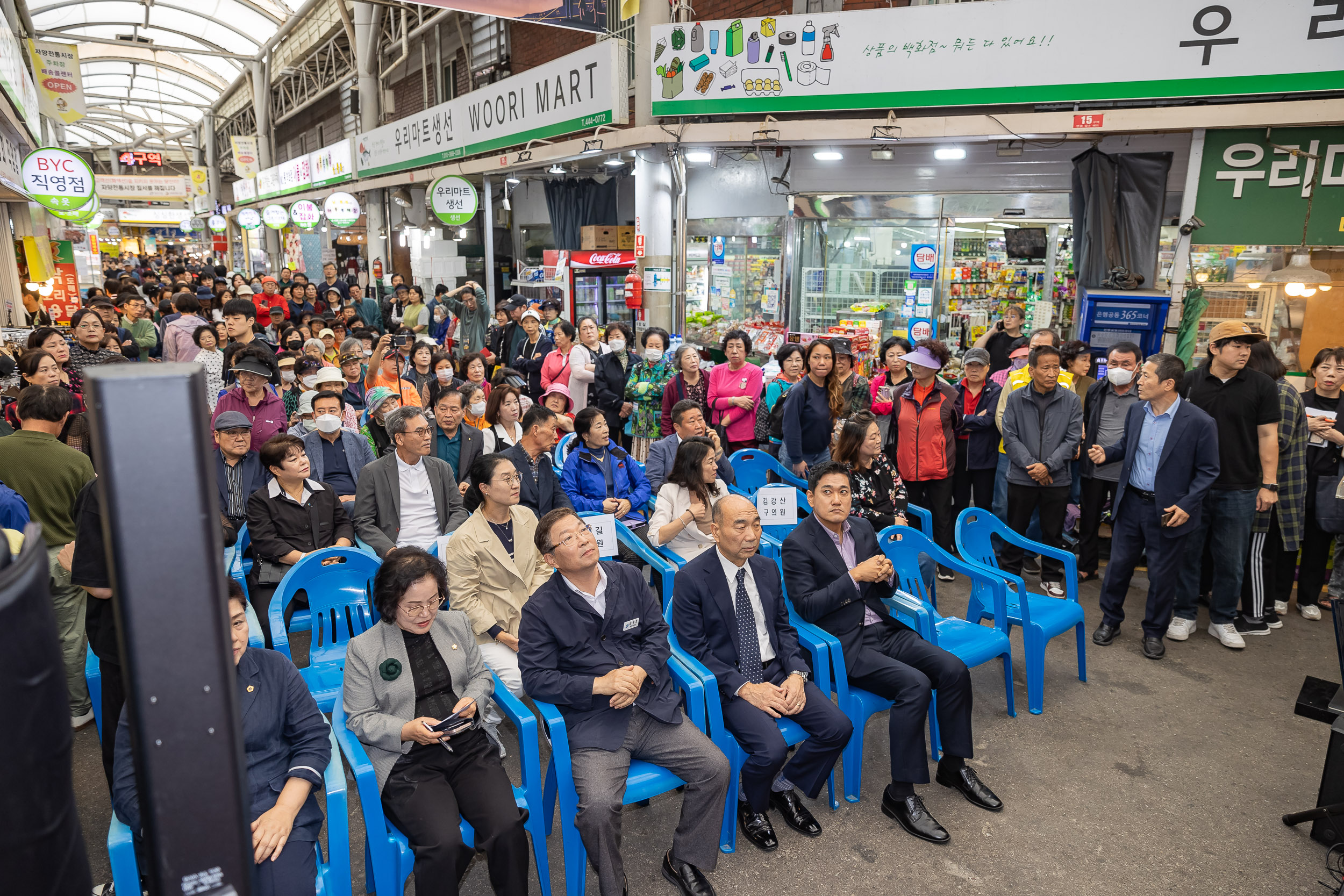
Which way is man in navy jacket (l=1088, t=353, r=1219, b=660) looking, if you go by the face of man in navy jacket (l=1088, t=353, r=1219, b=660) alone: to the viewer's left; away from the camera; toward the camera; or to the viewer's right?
to the viewer's left

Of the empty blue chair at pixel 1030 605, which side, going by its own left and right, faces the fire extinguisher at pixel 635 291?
back

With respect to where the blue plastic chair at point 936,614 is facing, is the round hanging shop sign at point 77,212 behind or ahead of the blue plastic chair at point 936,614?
behind

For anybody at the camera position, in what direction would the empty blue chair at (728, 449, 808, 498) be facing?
facing the viewer and to the right of the viewer

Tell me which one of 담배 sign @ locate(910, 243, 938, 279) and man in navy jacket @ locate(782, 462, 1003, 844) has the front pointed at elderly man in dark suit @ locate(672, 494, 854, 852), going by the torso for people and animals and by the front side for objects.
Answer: the 담배 sign

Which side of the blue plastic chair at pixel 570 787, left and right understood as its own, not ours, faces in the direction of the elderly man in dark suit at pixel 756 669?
left

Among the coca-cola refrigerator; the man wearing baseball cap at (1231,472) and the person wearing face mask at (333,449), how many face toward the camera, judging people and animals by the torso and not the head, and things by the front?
3

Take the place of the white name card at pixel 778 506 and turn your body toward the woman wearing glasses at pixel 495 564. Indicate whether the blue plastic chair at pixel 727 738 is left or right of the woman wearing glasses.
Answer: left

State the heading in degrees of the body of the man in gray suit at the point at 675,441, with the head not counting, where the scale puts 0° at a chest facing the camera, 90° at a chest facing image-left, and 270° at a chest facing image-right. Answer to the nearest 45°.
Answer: approximately 315°

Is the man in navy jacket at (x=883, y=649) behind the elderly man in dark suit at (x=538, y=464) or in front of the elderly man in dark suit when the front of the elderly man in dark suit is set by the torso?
in front

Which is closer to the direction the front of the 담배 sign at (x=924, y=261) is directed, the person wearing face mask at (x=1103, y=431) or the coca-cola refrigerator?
the person wearing face mask
